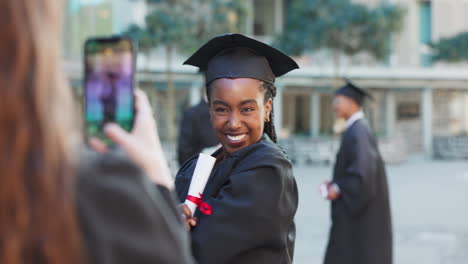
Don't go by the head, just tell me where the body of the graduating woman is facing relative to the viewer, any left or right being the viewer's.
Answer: facing the viewer and to the left of the viewer

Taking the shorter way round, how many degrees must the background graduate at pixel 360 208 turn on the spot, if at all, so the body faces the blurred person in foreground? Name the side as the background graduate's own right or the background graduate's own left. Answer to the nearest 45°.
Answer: approximately 90° to the background graduate's own left

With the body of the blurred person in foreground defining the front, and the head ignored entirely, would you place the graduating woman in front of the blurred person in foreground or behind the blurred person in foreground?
in front

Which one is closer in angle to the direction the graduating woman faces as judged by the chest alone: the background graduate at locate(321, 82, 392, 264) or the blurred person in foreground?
the blurred person in foreground

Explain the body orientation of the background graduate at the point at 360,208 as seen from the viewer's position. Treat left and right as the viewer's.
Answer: facing to the left of the viewer

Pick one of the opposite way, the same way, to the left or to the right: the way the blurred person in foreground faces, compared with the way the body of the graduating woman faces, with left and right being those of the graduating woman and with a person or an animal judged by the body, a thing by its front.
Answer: the opposite way

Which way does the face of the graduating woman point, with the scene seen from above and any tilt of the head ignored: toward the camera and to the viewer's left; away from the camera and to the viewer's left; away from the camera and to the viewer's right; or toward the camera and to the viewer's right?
toward the camera and to the viewer's left

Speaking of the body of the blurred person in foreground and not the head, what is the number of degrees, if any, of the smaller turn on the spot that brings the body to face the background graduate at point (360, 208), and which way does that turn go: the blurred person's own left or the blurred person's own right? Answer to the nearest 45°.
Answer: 0° — they already face them

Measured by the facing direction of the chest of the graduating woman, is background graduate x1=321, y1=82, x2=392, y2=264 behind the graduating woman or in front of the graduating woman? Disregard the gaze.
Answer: behind

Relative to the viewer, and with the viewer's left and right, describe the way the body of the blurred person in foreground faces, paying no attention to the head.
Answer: facing away from the viewer and to the right of the viewer

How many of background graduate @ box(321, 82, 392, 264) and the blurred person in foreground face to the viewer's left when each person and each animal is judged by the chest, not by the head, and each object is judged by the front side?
1

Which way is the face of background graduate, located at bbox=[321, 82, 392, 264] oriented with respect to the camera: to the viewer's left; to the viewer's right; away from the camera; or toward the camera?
to the viewer's left
